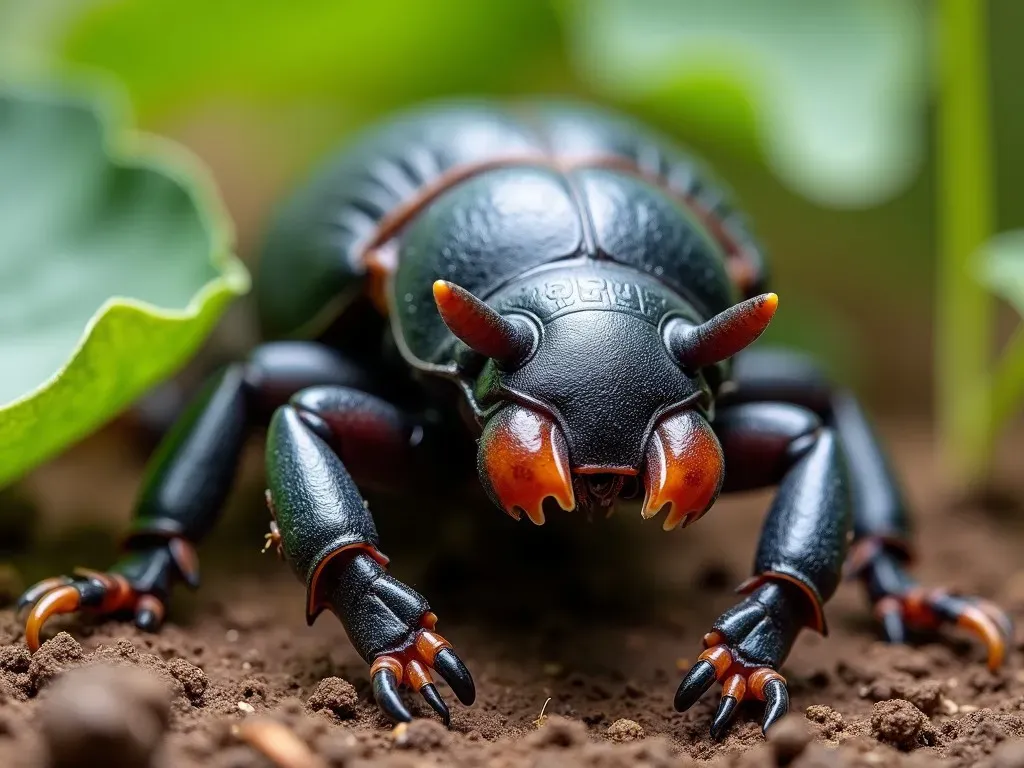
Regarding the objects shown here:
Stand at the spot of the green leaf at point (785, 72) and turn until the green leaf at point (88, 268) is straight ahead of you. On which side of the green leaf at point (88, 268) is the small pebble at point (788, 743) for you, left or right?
left

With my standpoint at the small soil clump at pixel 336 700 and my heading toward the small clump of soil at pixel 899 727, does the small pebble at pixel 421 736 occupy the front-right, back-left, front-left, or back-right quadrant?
front-right

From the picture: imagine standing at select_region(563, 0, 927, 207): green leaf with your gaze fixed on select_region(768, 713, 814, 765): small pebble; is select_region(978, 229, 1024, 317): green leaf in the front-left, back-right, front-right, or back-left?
front-left

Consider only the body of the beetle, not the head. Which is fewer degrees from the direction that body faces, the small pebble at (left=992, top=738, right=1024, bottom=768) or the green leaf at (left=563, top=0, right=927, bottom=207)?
the small pebble

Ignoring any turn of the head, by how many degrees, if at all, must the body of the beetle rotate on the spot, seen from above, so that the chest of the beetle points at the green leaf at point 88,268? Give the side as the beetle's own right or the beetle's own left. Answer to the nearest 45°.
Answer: approximately 135° to the beetle's own right

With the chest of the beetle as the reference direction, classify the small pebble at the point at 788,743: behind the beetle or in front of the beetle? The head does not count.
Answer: in front

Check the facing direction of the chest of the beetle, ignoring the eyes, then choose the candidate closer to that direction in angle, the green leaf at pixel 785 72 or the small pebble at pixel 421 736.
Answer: the small pebble

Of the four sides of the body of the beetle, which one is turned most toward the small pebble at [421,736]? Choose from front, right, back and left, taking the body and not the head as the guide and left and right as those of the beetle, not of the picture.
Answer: front

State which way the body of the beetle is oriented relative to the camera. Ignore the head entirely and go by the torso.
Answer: toward the camera

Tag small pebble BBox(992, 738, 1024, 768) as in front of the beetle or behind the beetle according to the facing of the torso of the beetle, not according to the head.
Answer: in front

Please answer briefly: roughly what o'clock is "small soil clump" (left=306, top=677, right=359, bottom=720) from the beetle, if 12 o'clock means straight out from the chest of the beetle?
The small soil clump is roughly at 1 o'clock from the beetle.

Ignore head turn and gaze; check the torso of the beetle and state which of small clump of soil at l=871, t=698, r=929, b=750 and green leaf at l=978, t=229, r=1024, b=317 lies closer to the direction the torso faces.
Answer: the small clump of soil

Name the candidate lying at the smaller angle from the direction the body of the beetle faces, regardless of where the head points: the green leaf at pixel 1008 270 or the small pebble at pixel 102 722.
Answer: the small pebble

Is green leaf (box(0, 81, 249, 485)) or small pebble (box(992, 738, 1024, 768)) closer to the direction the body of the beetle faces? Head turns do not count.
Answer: the small pebble
